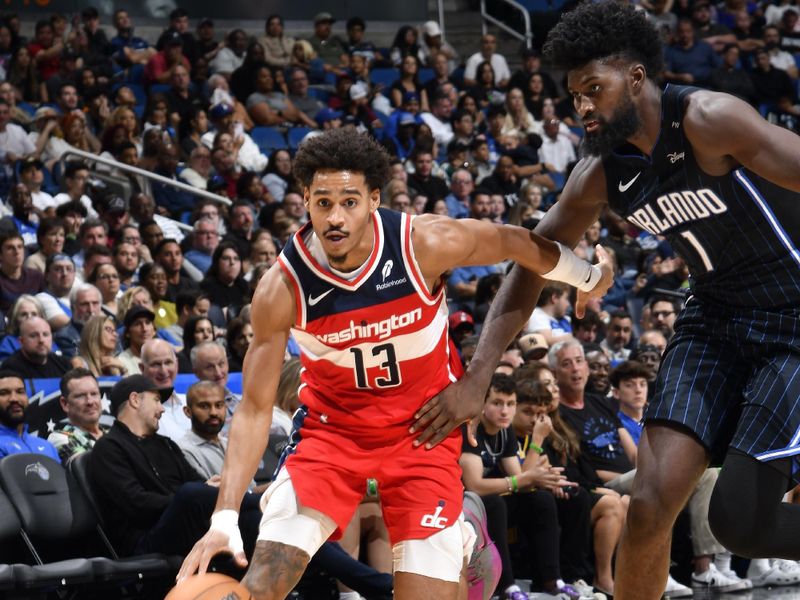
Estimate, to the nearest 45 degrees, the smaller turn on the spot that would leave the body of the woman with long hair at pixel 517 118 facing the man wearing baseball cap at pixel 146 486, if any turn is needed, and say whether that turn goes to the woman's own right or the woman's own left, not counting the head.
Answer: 0° — they already face them

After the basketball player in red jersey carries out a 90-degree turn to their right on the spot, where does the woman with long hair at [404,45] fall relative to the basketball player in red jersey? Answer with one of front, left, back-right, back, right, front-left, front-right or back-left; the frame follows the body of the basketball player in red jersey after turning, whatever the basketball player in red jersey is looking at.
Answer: right

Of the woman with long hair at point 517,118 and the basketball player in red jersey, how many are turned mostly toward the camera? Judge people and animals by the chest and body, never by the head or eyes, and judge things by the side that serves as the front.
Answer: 2

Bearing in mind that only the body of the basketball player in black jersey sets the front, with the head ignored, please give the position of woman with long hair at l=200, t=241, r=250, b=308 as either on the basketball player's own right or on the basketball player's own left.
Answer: on the basketball player's own right

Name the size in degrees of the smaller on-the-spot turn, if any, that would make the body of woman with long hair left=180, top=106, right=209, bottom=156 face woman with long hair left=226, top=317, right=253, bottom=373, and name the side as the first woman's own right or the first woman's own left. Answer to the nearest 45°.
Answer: approximately 45° to the first woman's own right

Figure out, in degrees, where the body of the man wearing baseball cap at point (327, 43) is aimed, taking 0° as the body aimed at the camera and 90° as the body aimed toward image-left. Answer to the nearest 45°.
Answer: approximately 315°

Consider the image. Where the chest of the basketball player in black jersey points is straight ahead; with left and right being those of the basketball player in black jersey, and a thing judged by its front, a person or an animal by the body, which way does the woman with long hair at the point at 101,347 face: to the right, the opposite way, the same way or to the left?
to the left

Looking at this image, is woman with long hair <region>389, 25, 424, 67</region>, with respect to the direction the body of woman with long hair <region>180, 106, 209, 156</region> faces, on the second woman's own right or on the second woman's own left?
on the second woman's own left
